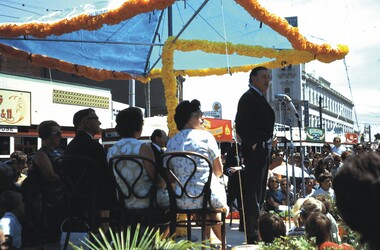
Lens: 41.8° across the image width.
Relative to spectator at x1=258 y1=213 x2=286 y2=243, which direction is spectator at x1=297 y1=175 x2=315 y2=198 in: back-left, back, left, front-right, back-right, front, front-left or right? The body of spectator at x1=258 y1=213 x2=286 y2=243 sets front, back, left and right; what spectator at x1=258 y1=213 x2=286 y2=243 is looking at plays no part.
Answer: front

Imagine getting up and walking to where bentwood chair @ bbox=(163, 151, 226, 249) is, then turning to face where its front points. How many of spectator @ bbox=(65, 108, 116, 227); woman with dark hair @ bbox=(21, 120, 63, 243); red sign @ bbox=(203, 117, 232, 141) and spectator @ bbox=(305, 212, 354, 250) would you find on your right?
1

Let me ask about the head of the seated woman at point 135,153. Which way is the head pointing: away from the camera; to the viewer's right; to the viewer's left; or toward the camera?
away from the camera

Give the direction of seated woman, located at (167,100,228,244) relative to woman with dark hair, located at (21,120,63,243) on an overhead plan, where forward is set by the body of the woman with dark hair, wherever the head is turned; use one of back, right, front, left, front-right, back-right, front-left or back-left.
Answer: front-right

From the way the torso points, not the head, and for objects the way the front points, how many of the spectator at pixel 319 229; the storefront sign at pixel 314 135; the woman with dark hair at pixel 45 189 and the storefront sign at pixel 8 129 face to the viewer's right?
1

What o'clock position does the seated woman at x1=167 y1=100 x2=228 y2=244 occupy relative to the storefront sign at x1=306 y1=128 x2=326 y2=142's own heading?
The seated woman is roughly at 12 o'clock from the storefront sign.

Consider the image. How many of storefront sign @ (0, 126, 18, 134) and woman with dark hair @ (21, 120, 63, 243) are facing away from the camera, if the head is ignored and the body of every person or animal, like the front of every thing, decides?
0

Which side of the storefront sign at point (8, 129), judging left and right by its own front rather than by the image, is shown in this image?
front

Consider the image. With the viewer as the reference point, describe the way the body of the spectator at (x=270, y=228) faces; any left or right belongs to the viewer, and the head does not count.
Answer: facing away from the viewer

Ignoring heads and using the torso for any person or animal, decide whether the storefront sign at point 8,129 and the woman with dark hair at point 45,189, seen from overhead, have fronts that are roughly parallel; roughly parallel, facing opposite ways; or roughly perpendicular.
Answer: roughly perpendicular

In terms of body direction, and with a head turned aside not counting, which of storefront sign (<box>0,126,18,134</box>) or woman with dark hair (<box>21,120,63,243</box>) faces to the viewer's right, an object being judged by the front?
the woman with dark hair

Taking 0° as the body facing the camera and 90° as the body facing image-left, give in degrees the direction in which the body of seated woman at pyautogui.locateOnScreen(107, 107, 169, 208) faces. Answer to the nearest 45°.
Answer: approximately 225°

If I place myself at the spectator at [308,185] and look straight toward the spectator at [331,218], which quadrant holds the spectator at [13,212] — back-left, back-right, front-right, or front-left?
front-right

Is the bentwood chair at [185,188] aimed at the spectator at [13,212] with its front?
no

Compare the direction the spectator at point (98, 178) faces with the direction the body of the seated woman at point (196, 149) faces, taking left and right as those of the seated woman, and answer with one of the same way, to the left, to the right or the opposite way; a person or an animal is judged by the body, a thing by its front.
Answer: the same way

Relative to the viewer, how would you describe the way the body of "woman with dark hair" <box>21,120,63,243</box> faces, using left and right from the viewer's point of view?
facing to the right of the viewer

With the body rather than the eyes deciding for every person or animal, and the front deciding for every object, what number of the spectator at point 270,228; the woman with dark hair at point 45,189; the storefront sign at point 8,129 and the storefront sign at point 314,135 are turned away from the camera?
1
